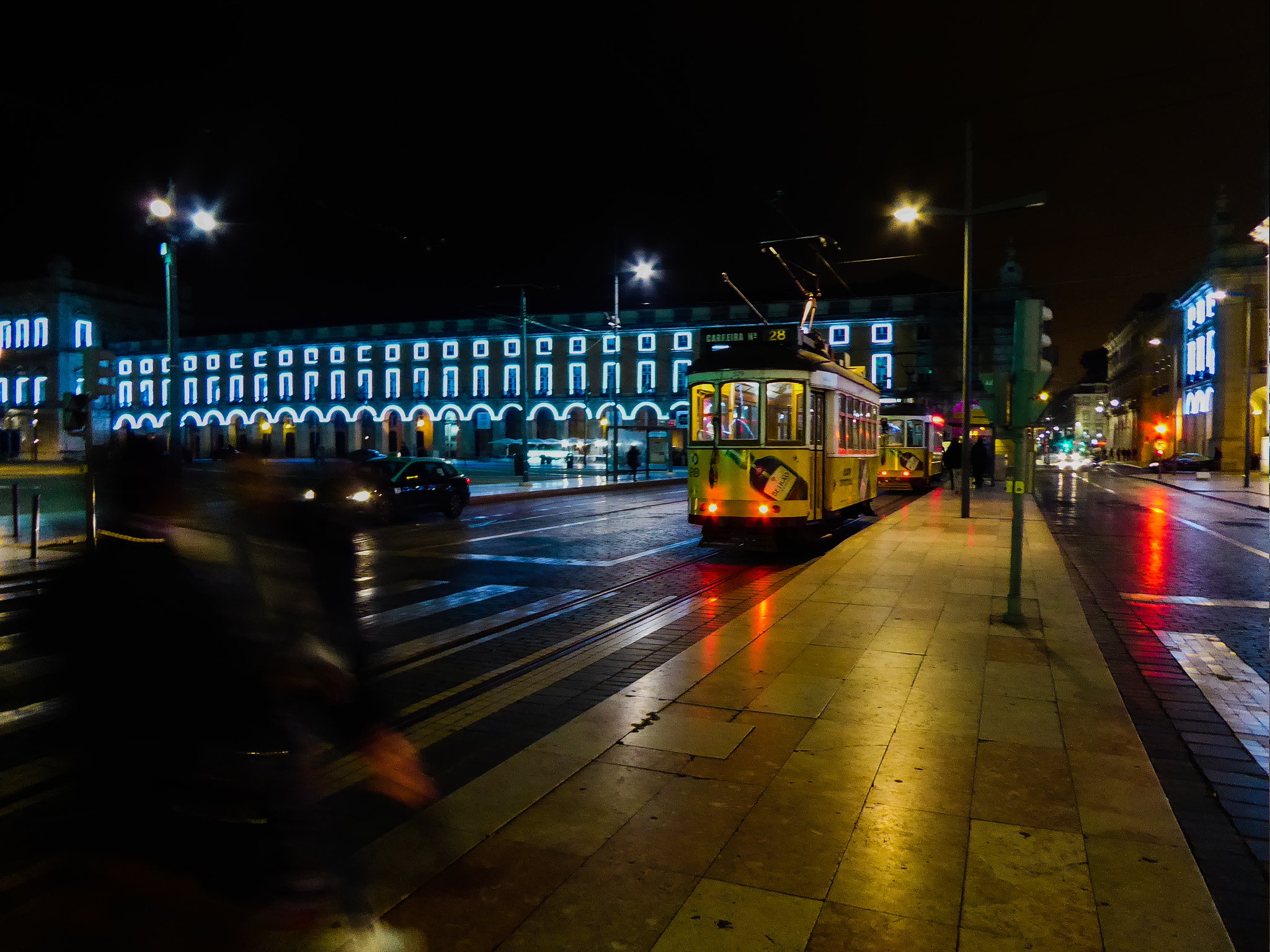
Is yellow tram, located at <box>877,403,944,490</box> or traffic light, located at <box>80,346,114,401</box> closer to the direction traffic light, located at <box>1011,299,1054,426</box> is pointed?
the yellow tram

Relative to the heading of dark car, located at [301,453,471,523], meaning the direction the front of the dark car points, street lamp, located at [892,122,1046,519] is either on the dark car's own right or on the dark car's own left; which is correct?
on the dark car's own left

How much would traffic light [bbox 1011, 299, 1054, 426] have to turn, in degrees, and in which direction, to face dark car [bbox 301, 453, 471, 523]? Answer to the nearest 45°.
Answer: approximately 90° to its left

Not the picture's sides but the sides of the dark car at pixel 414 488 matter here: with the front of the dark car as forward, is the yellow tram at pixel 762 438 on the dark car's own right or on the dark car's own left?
on the dark car's own left

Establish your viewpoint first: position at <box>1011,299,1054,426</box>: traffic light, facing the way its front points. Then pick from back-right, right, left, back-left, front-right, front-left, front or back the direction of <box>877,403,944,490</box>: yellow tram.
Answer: front-left

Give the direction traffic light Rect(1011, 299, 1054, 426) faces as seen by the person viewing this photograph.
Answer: facing away from the viewer and to the right of the viewer

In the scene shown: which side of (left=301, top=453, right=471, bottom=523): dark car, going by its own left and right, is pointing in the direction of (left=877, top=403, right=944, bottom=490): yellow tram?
back

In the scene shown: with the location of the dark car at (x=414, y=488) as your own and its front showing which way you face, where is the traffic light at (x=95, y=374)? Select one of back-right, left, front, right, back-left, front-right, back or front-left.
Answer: front

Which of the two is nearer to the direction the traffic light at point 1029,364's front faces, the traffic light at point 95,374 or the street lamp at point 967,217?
the street lamp

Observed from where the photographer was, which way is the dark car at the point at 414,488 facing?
facing the viewer and to the left of the viewer
